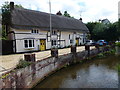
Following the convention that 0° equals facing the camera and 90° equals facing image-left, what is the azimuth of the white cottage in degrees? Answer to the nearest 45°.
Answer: approximately 315°

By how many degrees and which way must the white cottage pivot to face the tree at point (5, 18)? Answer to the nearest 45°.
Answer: approximately 135° to its right

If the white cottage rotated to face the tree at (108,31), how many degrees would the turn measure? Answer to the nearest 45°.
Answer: approximately 90° to its left
